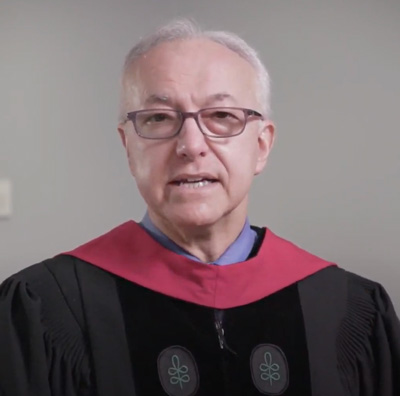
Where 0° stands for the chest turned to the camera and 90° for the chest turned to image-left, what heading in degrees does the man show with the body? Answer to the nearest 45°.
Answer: approximately 0°

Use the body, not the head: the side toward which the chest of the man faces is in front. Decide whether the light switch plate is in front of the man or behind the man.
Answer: behind
